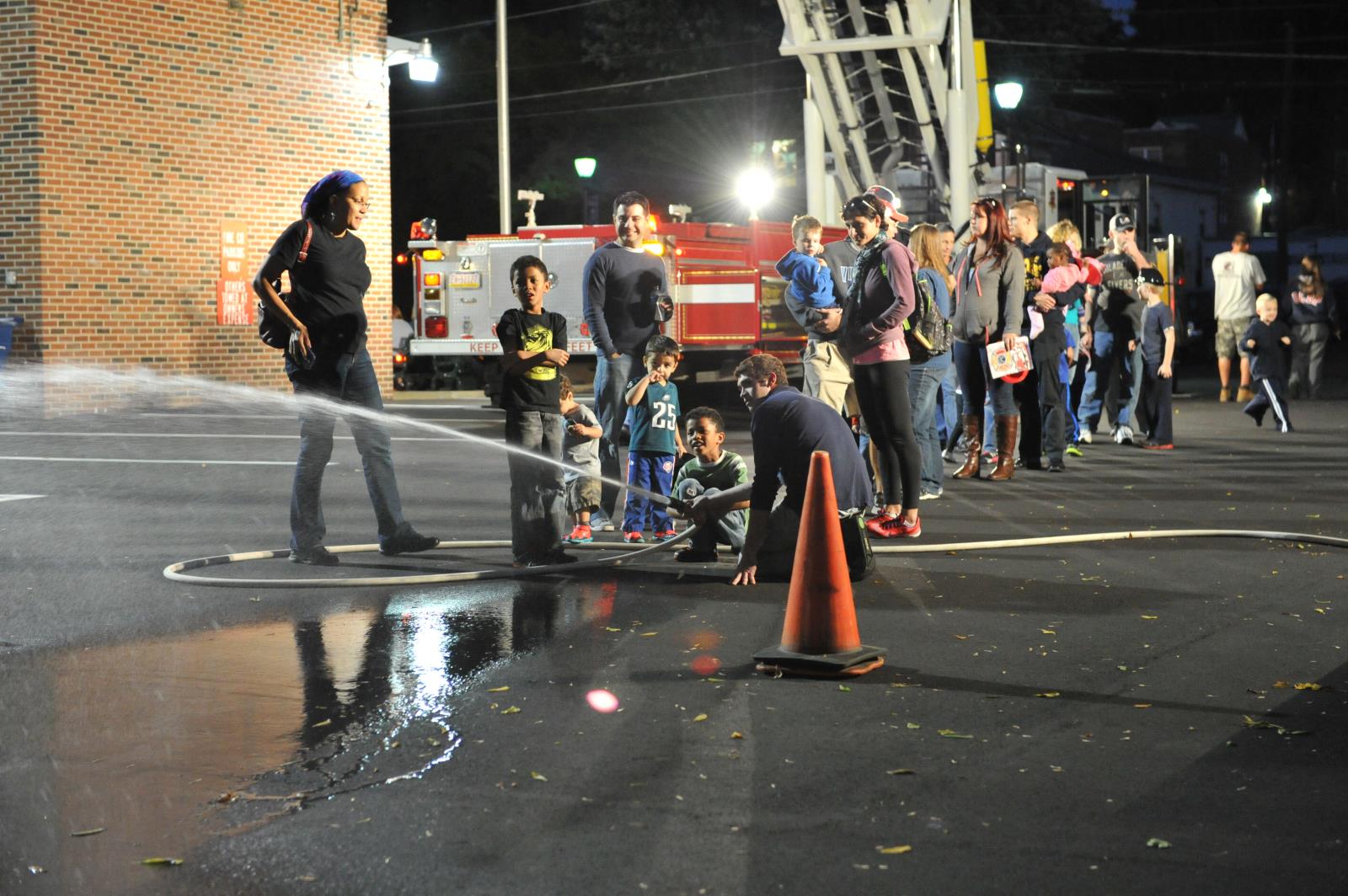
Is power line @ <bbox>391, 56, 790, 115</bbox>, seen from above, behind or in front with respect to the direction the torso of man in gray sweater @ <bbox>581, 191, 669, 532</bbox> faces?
behind

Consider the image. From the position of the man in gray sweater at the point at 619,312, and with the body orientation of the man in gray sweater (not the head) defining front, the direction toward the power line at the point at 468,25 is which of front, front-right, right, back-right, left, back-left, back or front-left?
back

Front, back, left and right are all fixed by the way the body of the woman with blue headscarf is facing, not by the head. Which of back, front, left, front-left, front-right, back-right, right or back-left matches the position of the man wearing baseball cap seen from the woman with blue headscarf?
left

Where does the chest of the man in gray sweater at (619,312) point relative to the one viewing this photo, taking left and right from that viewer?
facing the viewer

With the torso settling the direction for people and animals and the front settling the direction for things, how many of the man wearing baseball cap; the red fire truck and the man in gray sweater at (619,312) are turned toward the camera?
2

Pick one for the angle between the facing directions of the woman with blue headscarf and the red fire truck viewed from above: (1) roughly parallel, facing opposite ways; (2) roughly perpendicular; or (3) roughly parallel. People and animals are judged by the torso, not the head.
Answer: roughly perpendicular

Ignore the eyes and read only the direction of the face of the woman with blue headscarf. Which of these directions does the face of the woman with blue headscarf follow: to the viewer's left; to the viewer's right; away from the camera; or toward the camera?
to the viewer's right

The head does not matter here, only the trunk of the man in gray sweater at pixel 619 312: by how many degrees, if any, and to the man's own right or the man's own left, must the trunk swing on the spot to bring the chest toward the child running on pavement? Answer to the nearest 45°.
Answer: approximately 135° to the man's own left

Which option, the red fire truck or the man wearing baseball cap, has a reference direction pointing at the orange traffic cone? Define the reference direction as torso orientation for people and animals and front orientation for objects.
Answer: the man wearing baseball cap

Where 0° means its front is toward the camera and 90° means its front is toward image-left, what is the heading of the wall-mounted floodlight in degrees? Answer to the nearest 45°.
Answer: approximately 315°

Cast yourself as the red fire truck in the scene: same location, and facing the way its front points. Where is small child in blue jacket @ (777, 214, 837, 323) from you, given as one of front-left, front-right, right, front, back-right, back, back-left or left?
back-right

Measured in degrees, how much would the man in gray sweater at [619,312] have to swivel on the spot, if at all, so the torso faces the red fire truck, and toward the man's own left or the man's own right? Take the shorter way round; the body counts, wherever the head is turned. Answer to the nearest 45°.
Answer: approximately 180°

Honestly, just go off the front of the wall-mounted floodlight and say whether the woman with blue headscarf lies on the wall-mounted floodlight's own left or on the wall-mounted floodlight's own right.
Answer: on the wall-mounted floodlight's own right

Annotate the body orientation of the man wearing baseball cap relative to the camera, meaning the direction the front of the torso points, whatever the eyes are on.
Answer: toward the camera
